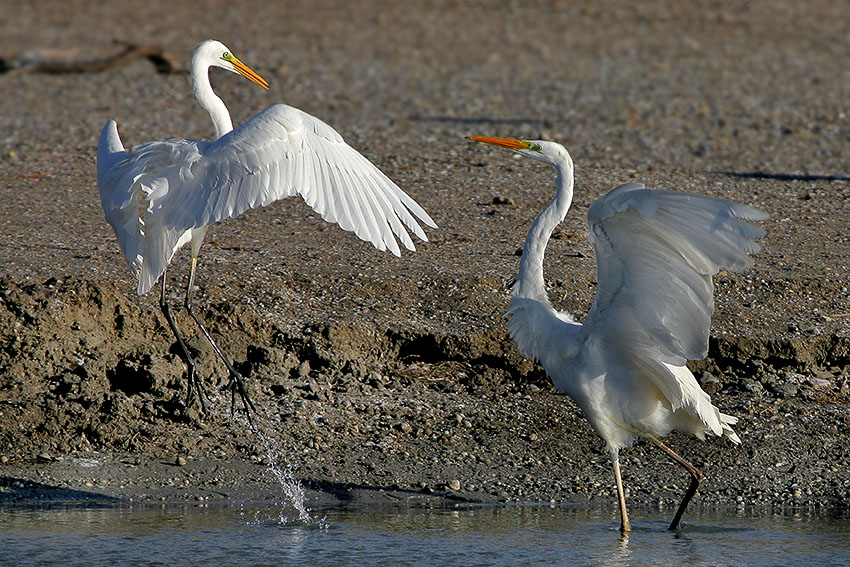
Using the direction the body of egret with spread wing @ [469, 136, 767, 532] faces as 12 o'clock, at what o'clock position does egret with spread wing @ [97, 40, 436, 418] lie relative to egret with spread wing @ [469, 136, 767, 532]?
egret with spread wing @ [97, 40, 436, 418] is roughly at 12 o'clock from egret with spread wing @ [469, 136, 767, 532].

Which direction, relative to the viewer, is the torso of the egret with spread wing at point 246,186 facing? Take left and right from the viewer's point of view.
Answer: facing away from the viewer and to the right of the viewer

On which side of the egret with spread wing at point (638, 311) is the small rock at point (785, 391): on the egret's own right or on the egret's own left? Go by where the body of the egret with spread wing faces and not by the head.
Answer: on the egret's own right

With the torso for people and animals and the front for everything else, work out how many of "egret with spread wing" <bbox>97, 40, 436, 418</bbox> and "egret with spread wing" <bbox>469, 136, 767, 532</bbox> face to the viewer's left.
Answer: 1

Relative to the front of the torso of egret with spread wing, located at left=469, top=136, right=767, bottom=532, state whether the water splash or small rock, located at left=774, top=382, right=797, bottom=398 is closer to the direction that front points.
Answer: the water splash

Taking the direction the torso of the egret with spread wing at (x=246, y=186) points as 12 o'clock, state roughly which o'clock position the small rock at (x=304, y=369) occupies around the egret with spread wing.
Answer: The small rock is roughly at 11 o'clock from the egret with spread wing.

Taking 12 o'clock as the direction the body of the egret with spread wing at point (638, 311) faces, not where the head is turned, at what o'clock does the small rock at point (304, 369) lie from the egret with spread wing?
The small rock is roughly at 1 o'clock from the egret with spread wing.

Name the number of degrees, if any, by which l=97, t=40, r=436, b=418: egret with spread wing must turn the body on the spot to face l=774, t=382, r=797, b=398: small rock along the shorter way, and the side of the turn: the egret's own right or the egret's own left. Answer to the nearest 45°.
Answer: approximately 45° to the egret's own right

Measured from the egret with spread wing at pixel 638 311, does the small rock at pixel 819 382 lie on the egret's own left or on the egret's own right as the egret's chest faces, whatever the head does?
on the egret's own right

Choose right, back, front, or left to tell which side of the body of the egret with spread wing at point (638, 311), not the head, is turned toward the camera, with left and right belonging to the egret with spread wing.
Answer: left
